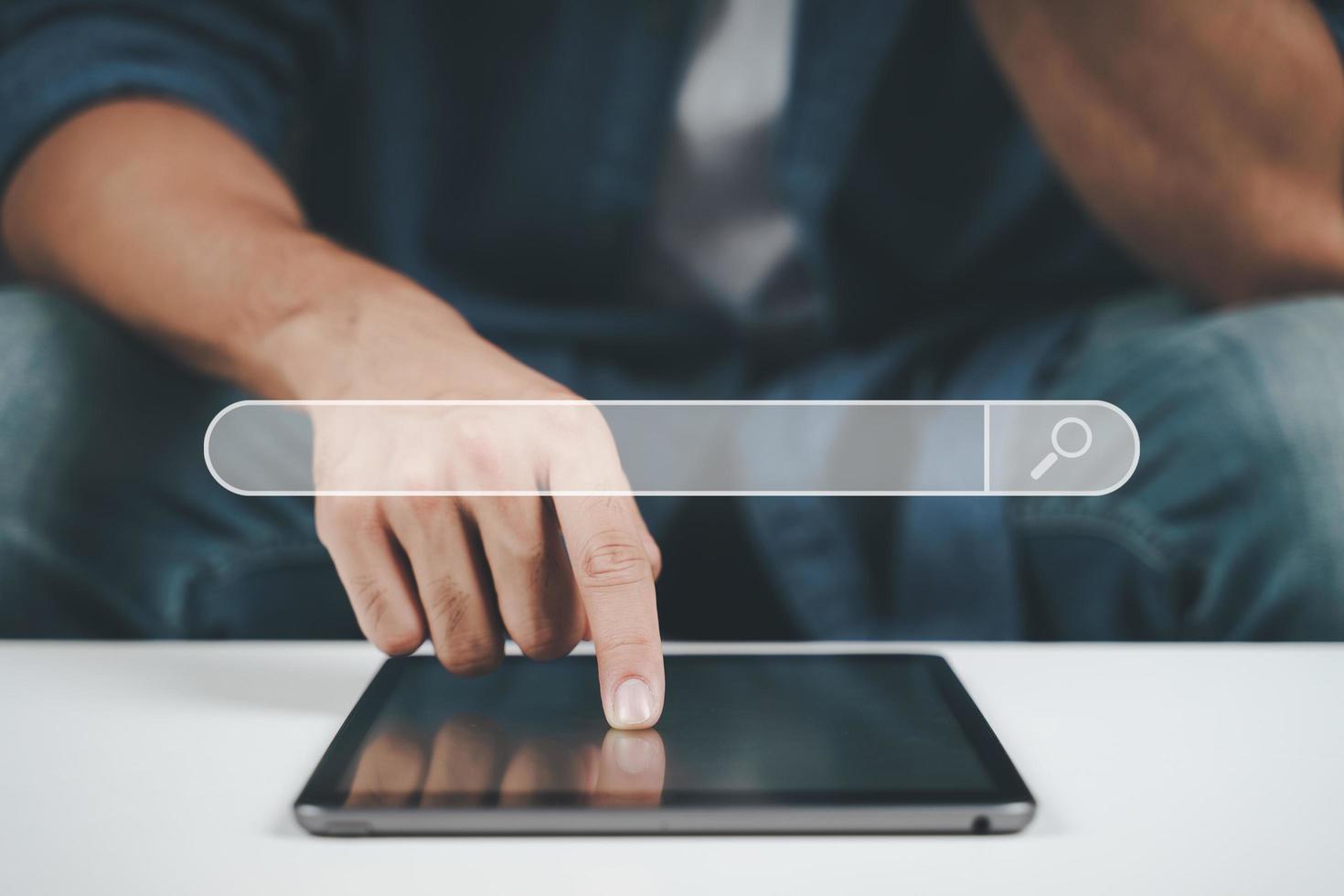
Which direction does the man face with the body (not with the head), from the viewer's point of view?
toward the camera
